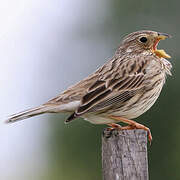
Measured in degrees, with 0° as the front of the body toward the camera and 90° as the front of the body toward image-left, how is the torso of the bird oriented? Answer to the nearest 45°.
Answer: approximately 270°
